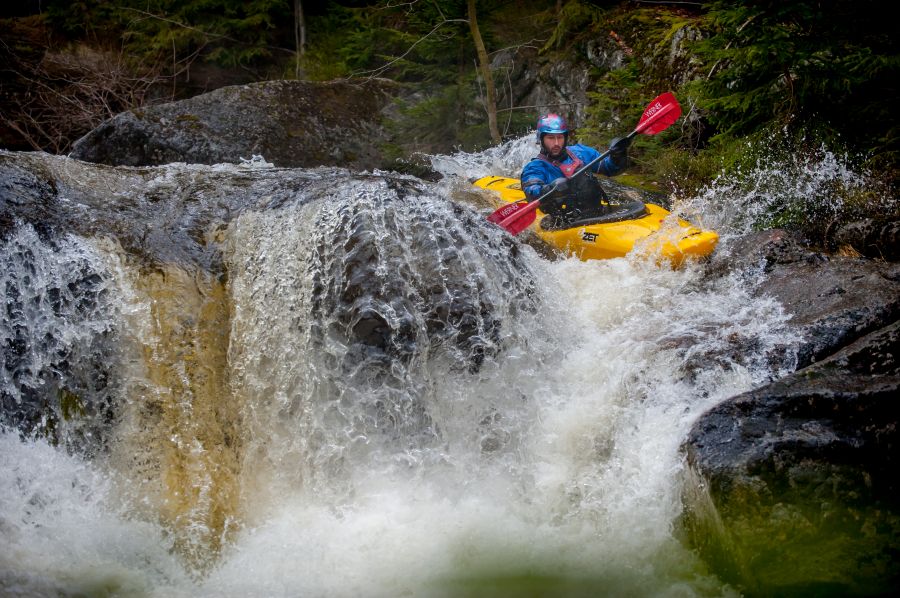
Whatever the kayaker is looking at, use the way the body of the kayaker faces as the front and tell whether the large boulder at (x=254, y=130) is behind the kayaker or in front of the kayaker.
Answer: behind

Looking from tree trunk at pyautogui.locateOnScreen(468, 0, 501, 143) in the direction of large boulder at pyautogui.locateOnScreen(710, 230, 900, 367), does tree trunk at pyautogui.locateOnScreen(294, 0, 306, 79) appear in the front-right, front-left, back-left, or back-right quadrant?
back-right

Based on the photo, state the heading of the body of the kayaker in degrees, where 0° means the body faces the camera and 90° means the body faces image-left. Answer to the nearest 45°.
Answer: approximately 315°
